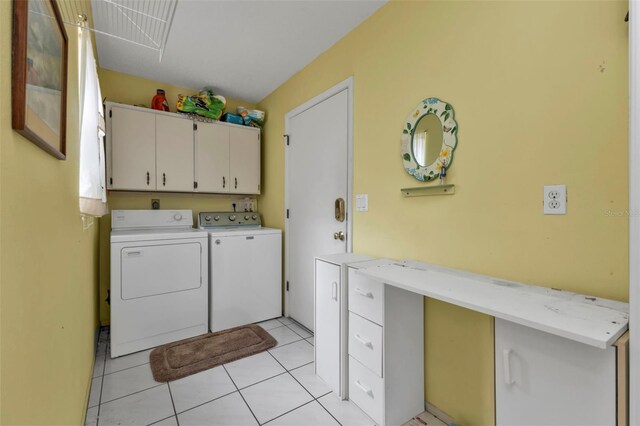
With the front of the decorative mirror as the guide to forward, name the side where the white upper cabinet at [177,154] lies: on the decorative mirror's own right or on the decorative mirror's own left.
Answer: on the decorative mirror's own right

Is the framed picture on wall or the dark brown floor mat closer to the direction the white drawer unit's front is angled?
the framed picture on wall

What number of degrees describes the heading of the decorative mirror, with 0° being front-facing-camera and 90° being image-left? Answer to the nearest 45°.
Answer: approximately 45°

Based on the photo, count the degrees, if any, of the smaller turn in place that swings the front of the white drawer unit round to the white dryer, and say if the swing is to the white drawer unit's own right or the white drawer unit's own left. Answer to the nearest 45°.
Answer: approximately 45° to the white drawer unit's own right

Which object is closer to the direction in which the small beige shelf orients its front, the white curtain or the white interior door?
the white curtain

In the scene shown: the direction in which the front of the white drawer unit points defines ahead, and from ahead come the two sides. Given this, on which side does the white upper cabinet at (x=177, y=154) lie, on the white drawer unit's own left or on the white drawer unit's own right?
on the white drawer unit's own right
